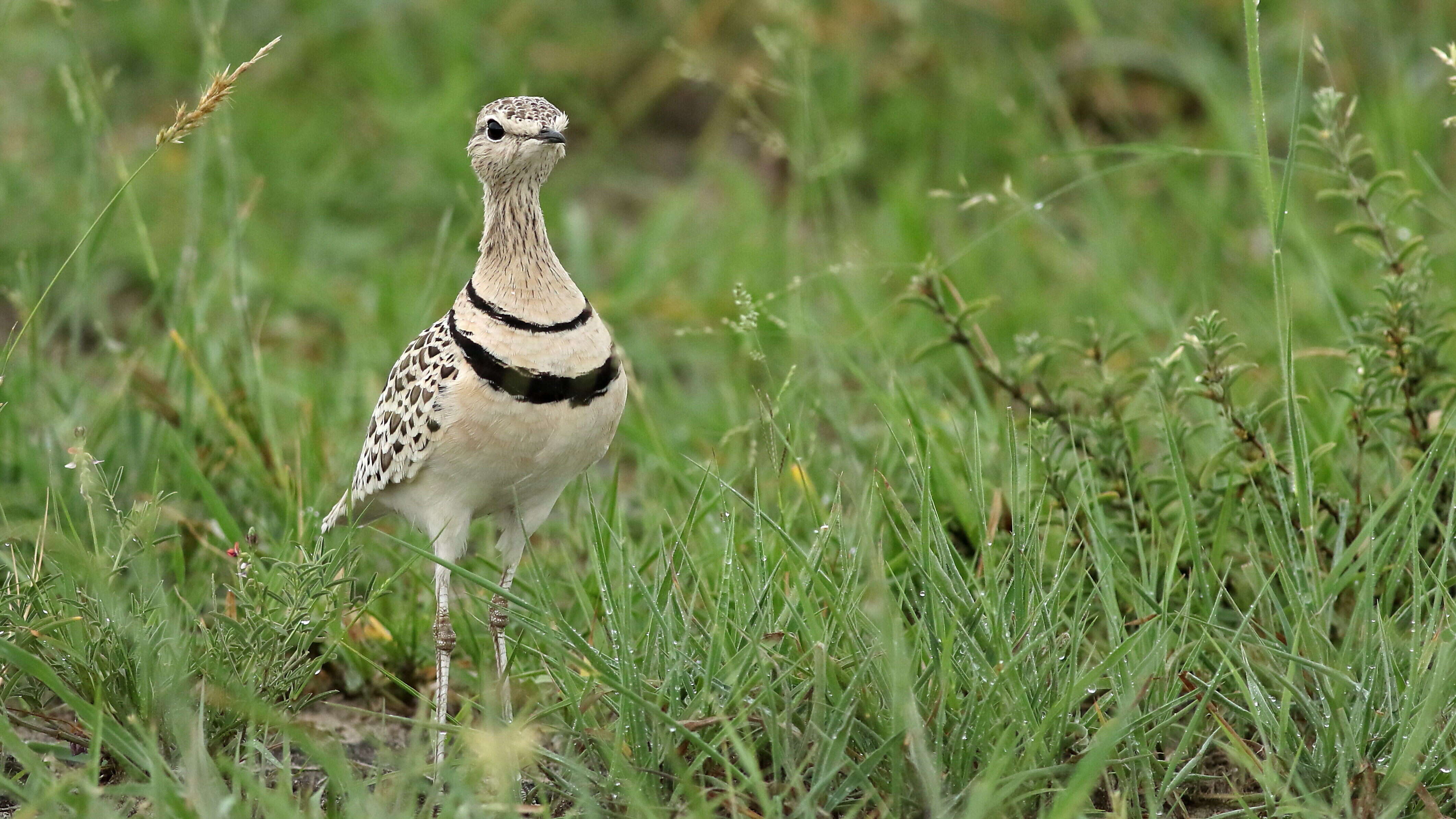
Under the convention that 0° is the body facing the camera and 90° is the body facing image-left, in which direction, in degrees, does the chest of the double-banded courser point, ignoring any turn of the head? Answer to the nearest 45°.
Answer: approximately 315°
